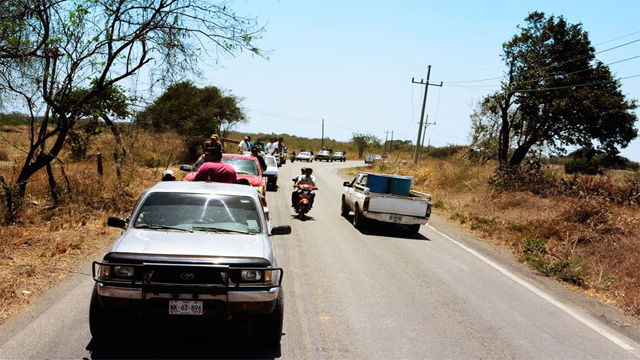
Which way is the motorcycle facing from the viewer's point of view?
toward the camera

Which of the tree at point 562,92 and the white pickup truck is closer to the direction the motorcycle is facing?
the white pickup truck

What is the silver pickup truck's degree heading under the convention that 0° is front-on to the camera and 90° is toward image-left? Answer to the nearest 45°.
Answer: approximately 0°

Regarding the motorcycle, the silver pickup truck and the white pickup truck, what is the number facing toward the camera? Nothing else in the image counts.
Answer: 2

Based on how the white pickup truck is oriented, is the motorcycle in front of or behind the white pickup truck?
in front

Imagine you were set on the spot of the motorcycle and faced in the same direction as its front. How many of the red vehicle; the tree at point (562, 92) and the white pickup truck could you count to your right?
1

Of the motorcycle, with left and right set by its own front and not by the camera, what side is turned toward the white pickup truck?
left

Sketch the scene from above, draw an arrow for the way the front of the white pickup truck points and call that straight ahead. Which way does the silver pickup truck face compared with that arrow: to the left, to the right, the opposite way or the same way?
the opposite way

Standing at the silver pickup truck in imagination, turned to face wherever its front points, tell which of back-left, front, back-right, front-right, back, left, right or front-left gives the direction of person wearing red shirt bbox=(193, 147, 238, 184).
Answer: back

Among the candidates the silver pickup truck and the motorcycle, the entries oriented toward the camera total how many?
2

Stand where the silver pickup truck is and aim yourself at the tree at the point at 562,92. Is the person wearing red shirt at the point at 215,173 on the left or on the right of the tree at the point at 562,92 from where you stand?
left

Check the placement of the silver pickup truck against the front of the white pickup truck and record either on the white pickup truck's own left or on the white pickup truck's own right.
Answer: on the white pickup truck's own left

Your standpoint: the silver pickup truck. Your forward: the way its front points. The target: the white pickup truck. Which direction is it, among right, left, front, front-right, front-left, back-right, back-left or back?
back-left
